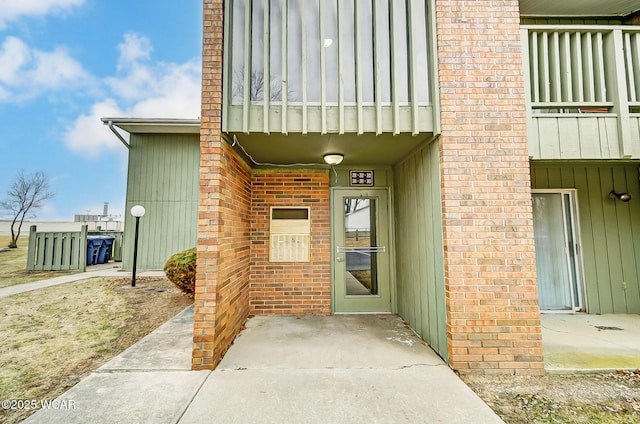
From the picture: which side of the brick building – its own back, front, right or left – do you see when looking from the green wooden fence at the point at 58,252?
right

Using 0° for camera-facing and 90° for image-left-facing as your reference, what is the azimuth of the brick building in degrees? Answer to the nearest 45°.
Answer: approximately 0°

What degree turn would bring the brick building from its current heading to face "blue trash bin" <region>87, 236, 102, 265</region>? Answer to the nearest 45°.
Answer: approximately 135° to its right

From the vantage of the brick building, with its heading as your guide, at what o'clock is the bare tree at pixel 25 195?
The bare tree is roughly at 4 o'clock from the brick building.

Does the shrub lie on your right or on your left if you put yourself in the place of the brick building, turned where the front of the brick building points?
on your right

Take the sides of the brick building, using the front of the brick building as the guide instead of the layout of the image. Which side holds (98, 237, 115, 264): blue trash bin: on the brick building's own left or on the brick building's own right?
on the brick building's own right
